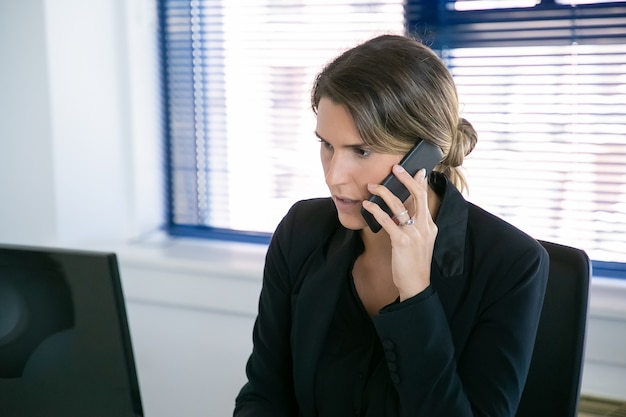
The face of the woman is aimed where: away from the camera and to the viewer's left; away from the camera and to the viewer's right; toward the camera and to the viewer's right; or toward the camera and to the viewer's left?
toward the camera and to the viewer's left

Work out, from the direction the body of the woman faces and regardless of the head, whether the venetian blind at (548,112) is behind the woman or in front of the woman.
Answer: behind

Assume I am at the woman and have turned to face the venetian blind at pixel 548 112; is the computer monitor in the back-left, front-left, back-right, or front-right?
back-left

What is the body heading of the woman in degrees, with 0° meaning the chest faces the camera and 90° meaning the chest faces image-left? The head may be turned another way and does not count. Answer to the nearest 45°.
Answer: approximately 45°
